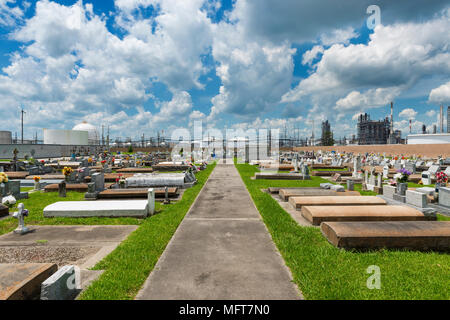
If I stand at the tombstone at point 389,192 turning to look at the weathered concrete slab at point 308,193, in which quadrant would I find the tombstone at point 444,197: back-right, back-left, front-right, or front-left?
back-left

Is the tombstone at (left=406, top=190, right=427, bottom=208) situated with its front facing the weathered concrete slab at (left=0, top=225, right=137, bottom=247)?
yes

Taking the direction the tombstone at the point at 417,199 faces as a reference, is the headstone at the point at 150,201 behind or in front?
in front

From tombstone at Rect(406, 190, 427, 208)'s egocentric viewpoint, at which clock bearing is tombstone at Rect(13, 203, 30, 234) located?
tombstone at Rect(13, 203, 30, 234) is roughly at 12 o'clock from tombstone at Rect(406, 190, 427, 208).

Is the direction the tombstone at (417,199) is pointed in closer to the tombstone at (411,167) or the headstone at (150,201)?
the headstone

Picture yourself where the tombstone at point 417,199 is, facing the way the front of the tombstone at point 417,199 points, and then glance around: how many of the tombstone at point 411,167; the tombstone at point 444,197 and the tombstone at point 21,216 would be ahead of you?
1

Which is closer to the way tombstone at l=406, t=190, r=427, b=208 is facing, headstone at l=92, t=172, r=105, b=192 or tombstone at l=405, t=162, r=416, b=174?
the headstone

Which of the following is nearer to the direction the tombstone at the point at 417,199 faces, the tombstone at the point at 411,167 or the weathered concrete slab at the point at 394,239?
the weathered concrete slab

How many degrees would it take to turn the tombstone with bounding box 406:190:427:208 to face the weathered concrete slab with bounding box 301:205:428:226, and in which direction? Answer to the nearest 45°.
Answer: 0° — it already faces it

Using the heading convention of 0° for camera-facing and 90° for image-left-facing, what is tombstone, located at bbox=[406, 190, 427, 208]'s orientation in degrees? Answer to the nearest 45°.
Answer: approximately 45°

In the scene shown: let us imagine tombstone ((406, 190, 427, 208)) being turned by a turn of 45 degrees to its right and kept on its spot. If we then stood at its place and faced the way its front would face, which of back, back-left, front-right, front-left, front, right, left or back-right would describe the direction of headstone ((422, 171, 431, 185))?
right

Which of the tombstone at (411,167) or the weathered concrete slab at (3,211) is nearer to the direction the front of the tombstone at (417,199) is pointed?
the weathered concrete slab

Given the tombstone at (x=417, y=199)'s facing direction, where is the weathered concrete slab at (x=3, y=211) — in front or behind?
in front

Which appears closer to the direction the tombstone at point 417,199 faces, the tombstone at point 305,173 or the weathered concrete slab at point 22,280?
the weathered concrete slab
